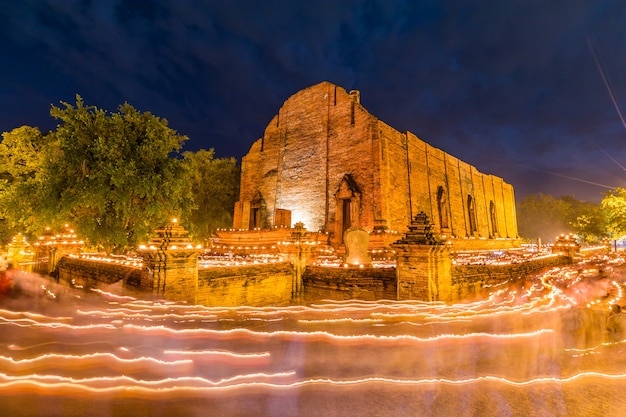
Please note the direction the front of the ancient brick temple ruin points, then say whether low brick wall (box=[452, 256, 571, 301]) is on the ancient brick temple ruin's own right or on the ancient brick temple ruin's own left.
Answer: on the ancient brick temple ruin's own left

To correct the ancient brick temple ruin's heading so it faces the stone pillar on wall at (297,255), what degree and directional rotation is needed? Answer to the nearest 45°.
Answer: approximately 45° to its left

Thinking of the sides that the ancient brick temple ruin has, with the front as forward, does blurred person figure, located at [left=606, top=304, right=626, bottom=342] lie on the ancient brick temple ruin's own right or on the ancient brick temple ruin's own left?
on the ancient brick temple ruin's own left

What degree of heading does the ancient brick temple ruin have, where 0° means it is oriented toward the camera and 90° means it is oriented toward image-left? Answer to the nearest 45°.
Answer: approximately 45°

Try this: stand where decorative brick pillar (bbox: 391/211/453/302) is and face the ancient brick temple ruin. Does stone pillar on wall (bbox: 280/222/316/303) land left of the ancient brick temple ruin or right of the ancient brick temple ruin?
left

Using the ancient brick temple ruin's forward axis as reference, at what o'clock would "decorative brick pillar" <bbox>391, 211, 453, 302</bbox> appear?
The decorative brick pillar is roughly at 10 o'clock from the ancient brick temple ruin.

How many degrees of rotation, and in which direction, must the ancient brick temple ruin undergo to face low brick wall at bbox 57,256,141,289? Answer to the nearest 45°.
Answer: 0° — it already faces it

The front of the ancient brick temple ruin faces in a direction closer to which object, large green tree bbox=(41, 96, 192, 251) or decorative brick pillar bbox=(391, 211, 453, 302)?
the large green tree

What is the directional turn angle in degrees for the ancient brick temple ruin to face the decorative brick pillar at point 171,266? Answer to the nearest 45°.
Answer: approximately 45° to its left

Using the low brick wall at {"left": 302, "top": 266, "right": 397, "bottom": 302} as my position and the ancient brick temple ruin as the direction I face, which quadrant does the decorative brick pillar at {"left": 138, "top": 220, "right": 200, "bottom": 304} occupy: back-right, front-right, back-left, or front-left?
back-left
